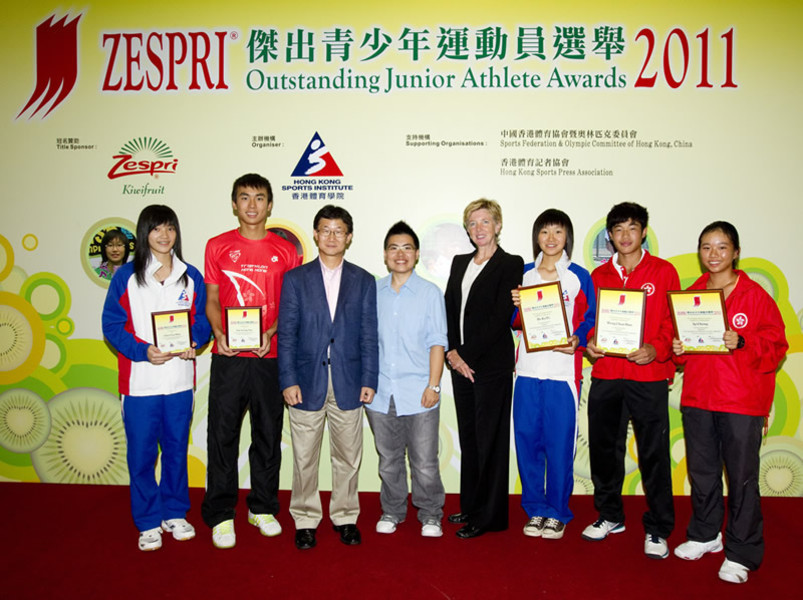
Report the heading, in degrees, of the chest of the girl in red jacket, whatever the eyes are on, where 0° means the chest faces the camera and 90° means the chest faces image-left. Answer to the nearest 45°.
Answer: approximately 45°

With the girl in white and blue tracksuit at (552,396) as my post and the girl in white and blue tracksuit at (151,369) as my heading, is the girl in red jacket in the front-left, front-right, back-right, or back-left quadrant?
back-left
